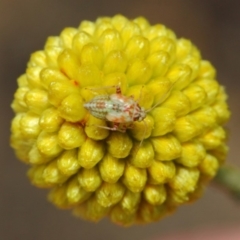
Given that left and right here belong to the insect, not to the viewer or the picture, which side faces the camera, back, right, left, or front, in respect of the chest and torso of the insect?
right
